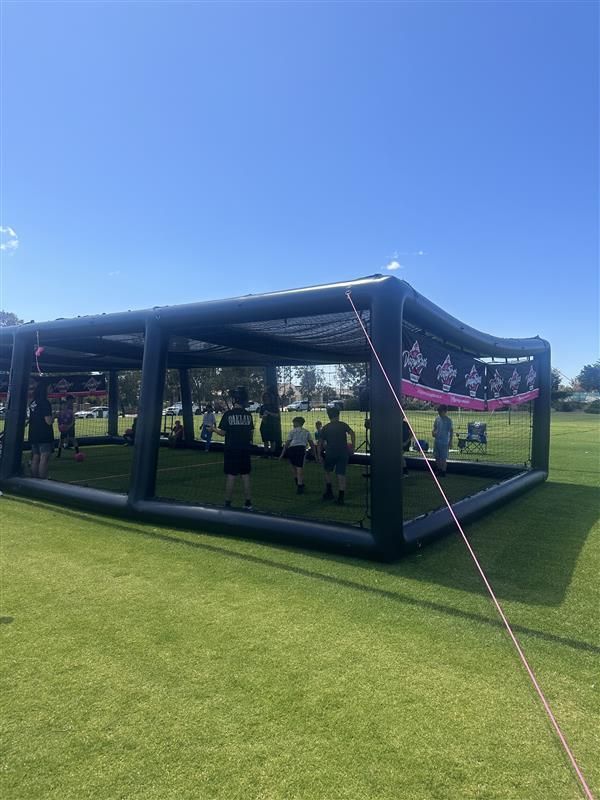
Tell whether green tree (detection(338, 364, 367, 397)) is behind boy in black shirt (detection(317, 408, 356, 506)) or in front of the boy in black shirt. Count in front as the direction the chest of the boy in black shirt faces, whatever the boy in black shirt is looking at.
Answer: in front

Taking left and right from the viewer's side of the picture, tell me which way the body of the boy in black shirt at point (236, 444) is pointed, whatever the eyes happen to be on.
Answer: facing away from the viewer

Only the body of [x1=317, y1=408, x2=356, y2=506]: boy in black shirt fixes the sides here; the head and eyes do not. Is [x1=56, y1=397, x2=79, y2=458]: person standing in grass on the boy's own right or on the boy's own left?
on the boy's own left

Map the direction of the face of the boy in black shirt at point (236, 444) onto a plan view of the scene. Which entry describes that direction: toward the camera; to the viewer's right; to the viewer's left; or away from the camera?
away from the camera

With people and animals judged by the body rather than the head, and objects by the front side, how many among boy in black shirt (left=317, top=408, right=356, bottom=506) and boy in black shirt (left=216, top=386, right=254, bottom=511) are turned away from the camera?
2

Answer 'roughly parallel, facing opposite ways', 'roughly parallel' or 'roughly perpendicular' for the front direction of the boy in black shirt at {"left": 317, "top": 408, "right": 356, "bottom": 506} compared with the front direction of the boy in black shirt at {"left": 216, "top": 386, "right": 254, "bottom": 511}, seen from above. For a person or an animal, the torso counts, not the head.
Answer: roughly parallel

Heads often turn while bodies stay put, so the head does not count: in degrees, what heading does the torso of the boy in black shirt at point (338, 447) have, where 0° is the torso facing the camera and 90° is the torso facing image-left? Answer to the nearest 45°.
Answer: approximately 180°

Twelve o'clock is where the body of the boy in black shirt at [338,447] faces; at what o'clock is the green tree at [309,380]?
The green tree is roughly at 12 o'clock from the boy in black shirt.

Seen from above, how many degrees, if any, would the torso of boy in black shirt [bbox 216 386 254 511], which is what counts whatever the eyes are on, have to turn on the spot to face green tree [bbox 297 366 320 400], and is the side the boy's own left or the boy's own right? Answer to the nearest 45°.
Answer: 0° — they already face it

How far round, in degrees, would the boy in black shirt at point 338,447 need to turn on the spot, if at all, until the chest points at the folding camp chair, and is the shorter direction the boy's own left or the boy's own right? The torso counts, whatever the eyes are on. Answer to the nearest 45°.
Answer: approximately 45° to the boy's own right

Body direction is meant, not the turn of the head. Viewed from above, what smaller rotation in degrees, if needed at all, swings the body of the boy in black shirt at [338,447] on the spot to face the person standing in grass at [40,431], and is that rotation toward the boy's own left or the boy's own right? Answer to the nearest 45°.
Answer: approximately 90° to the boy's own left

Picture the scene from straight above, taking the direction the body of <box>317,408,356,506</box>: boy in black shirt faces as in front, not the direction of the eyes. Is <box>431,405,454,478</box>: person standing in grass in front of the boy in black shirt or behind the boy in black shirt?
in front

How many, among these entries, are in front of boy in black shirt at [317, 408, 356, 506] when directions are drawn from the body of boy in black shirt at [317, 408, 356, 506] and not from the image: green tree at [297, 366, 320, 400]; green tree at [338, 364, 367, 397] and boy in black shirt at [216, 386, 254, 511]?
2
